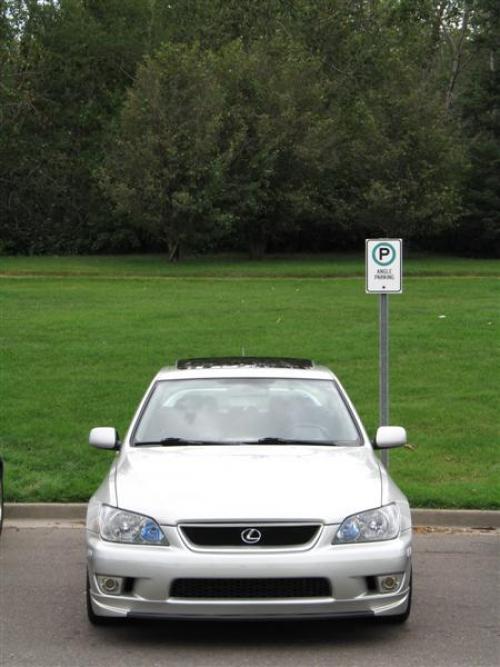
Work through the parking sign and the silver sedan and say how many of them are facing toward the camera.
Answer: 2

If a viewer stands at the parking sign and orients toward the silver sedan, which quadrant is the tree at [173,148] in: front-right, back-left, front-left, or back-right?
back-right

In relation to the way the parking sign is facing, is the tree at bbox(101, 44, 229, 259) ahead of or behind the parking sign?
behind

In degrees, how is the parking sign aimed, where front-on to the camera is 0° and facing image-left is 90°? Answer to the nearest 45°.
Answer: approximately 0°

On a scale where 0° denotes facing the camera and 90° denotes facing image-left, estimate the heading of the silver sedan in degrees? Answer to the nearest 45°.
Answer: approximately 0°

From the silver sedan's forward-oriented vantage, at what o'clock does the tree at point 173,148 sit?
The tree is roughly at 6 o'clock from the silver sedan.

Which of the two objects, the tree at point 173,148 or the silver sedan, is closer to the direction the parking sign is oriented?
the silver sedan

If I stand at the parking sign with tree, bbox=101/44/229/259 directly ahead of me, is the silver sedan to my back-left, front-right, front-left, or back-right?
back-left

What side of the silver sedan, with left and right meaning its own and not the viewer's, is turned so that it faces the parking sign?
back
